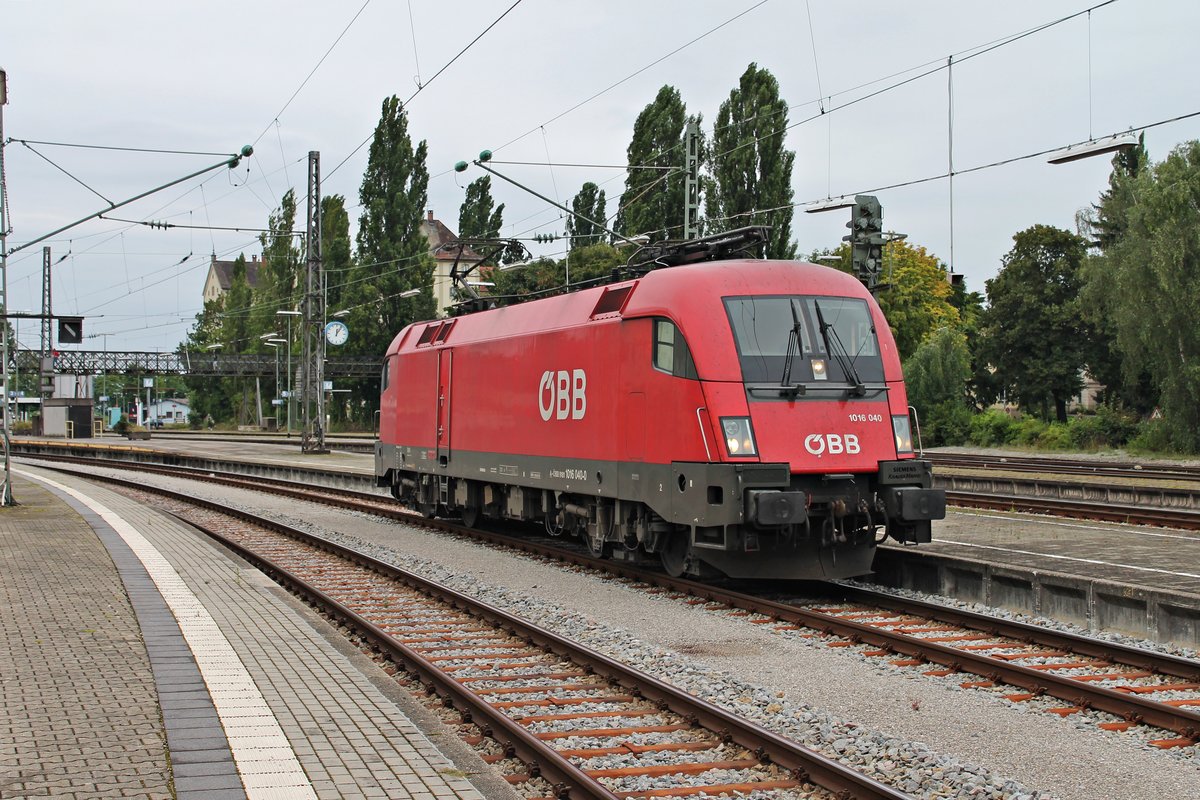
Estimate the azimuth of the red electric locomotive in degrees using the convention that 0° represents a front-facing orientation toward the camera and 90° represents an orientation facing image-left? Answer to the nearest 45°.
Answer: approximately 315°

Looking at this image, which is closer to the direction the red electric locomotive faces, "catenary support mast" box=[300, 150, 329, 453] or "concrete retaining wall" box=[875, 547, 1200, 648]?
the concrete retaining wall

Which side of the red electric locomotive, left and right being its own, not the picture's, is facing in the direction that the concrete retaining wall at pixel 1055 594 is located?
front

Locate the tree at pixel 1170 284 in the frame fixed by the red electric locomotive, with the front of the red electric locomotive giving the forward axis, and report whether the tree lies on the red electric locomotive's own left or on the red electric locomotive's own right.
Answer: on the red electric locomotive's own left

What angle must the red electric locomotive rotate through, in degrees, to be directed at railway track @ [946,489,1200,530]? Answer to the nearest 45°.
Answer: approximately 90° to its left

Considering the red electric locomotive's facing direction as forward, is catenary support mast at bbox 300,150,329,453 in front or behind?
behind

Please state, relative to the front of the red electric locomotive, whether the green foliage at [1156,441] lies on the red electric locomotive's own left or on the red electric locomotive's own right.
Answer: on the red electric locomotive's own left

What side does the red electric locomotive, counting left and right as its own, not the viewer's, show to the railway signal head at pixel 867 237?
left

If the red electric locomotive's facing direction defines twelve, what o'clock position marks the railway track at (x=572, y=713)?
The railway track is roughly at 2 o'clock from the red electric locomotive.

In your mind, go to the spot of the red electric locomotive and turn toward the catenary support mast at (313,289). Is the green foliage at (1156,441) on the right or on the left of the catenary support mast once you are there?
right
